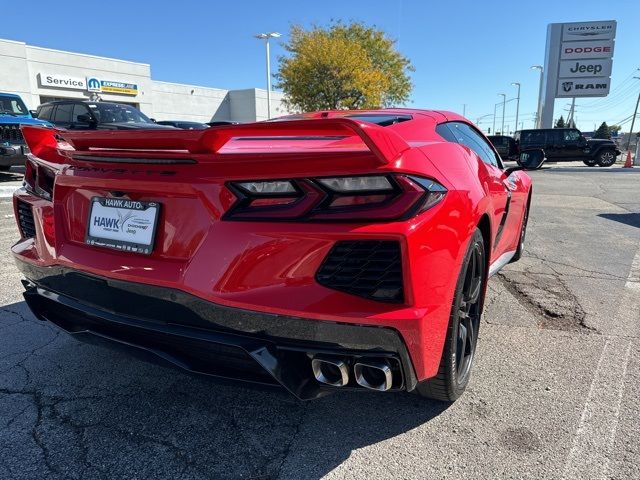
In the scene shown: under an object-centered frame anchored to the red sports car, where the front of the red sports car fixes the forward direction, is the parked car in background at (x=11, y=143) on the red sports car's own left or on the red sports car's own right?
on the red sports car's own left

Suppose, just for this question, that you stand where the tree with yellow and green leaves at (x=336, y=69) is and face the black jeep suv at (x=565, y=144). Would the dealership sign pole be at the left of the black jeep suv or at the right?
left

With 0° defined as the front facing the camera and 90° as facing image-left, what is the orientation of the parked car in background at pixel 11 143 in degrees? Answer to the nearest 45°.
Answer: approximately 315°

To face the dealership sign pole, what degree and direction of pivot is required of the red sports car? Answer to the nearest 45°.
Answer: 0° — it already faces it

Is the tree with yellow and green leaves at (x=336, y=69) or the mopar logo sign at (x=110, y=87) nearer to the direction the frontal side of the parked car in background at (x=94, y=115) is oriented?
the tree with yellow and green leaves

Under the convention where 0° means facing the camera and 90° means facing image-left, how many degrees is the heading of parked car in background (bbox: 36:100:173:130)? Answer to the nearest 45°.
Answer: approximately 315°

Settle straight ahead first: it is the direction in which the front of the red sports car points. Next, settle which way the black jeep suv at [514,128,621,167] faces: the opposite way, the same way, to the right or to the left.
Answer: to the right

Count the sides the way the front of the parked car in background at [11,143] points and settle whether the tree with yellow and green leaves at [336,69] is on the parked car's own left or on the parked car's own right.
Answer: on the parked car's own left

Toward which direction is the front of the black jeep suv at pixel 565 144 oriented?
to the viewer's right

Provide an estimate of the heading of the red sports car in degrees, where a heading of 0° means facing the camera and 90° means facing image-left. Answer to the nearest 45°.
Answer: approximately 225°
